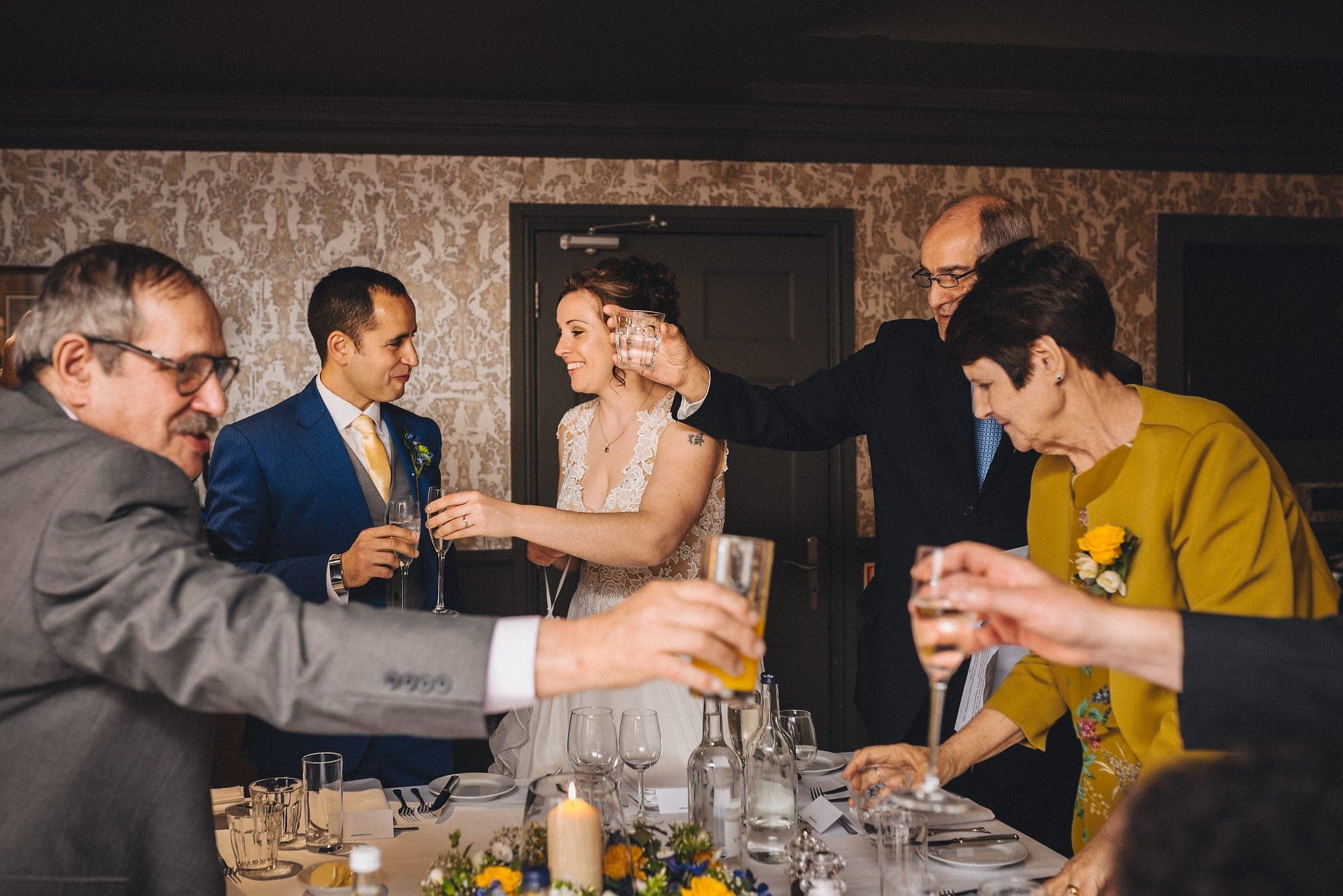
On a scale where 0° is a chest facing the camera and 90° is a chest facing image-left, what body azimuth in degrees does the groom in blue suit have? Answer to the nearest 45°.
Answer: approximately 315°

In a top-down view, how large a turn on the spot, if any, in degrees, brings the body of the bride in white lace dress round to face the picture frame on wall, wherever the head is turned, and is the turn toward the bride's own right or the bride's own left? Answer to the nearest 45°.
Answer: approximately 90° to the bride's own right

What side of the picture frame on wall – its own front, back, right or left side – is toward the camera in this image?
front

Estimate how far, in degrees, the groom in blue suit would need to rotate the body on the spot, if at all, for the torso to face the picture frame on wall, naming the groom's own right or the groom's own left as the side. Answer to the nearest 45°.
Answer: approximately 180°

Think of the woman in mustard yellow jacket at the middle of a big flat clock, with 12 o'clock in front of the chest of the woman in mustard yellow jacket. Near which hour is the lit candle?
The lit candle is roughly at 12 o'clock from the woman in mustard yellow jacket.

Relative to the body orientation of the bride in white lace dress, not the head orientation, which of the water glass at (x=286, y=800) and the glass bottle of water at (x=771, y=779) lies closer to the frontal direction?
the water glass

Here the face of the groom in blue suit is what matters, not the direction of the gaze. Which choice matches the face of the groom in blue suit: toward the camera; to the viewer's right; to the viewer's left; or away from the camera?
to the viewer's right

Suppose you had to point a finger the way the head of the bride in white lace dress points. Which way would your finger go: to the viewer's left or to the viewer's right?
to the viewer's left

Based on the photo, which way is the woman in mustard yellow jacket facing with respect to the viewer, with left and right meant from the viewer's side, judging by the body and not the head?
facing the viewer and to the left of the viewer

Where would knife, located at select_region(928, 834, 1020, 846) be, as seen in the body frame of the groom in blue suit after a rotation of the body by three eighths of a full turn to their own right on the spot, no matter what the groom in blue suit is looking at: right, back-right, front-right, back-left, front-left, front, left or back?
back-left

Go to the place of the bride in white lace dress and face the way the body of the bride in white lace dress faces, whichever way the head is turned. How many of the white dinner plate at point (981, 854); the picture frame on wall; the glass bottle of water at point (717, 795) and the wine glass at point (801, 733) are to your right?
1

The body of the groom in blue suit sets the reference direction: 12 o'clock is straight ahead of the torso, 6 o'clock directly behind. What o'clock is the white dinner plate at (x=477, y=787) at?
The white dinner plate is roughly at 1 o'clock from the groom in blue suit.

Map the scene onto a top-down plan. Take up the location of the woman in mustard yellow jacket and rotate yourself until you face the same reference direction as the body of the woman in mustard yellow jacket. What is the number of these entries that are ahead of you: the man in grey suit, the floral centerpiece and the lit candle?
3
